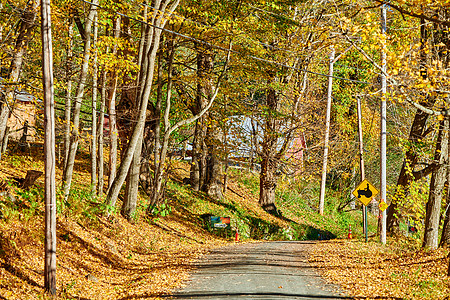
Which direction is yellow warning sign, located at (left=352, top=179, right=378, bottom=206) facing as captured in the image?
toward the camera

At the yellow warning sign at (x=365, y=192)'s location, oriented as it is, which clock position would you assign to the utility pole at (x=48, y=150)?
The utility pole is roughly at 1 o'clock from the yellow warning sign.

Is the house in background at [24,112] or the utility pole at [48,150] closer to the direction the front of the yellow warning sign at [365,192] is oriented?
the utility pole

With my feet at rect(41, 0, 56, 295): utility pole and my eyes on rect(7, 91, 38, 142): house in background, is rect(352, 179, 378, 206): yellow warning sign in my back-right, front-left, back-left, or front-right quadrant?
front-right

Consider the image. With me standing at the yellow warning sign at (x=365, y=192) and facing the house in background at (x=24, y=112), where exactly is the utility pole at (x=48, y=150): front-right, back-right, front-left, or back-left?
front-left

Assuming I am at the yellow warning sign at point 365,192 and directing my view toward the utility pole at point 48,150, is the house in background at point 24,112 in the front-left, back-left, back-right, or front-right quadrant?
front-right
